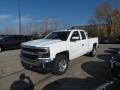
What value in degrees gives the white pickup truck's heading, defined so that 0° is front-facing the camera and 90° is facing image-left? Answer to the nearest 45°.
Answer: approximately 45°
